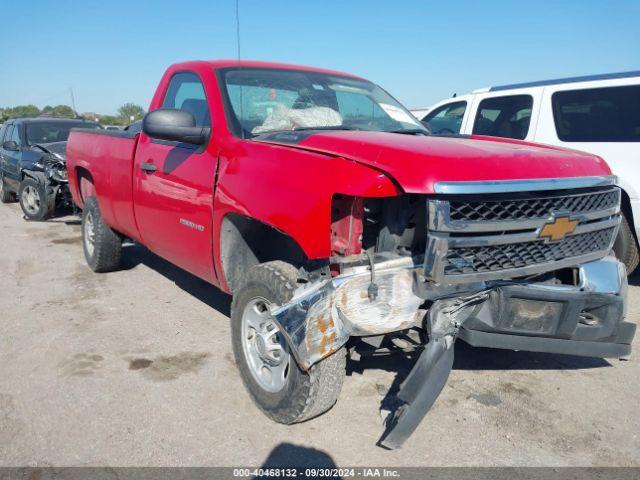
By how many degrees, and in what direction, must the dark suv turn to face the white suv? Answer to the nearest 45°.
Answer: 0° — it already faces it

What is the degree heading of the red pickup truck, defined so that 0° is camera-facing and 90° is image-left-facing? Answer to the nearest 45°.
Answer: approximately 315°

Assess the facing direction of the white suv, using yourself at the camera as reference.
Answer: facing away from the viewer and to the left of the viewer

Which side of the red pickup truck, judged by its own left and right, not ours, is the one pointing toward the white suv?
left

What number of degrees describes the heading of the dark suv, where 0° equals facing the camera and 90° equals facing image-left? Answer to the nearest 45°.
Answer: approximately 315°

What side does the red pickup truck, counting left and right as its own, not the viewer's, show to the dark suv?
back

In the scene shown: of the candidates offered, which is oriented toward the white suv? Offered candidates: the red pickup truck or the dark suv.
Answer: the dark suv
